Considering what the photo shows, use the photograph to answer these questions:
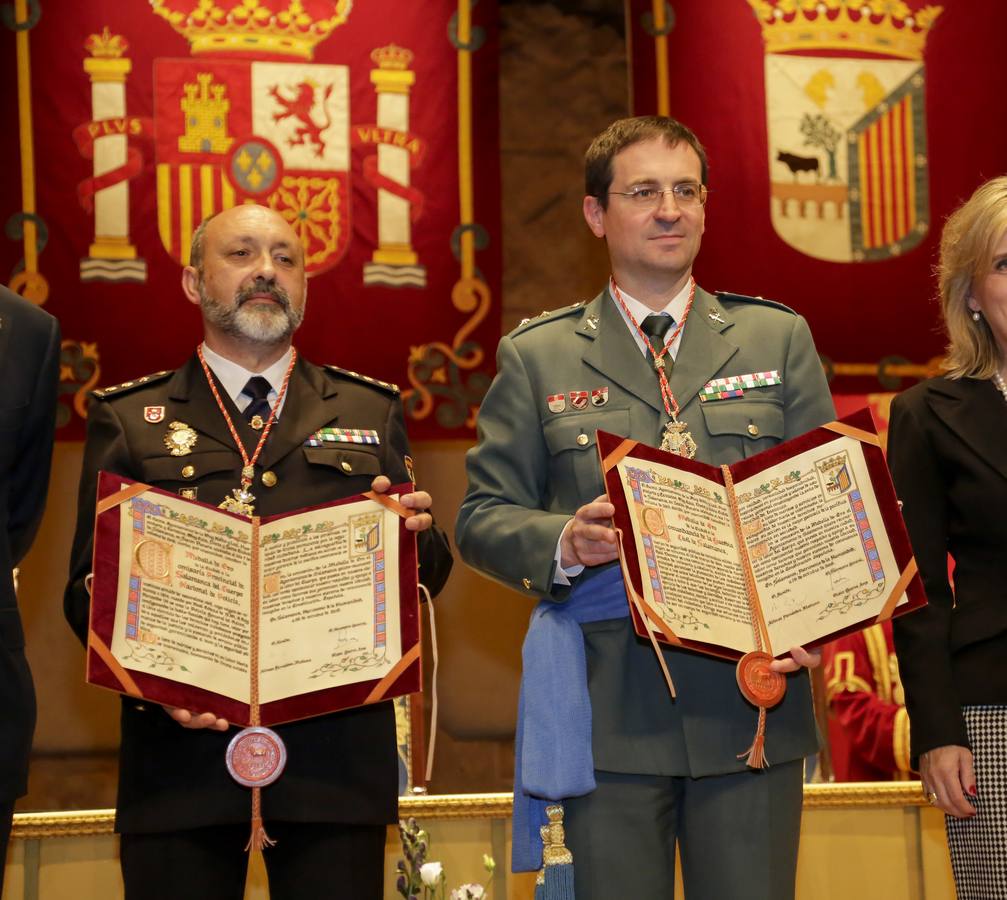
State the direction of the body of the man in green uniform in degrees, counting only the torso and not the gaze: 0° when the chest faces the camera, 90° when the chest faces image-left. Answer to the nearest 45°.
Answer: approximately 0°

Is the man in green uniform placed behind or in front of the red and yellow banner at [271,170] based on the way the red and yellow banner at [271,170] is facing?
in front

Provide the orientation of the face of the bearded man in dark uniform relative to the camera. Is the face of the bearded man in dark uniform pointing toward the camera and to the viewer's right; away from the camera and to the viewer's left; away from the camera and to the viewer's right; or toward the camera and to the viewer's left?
toward the camera and to the viewer's right

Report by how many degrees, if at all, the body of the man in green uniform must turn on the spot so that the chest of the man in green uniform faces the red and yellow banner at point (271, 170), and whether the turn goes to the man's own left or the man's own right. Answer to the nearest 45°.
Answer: approximately 135° to the man's own right

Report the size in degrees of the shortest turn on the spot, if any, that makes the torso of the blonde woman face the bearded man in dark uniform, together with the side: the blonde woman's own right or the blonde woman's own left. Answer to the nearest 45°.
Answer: approximately 135° to the blonde woman's own right

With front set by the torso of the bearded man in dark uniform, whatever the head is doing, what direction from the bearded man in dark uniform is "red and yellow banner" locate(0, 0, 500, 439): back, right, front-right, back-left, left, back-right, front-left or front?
back

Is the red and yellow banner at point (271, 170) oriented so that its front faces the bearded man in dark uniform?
yes
